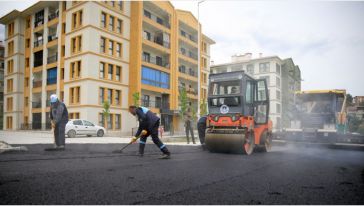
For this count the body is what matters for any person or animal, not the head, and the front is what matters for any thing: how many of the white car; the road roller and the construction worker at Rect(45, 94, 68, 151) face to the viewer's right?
1

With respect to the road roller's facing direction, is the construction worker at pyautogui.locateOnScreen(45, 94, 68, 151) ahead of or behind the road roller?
ahead

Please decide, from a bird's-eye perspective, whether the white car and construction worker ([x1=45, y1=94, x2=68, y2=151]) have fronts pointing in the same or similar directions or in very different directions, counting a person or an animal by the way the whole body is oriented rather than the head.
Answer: very different directions

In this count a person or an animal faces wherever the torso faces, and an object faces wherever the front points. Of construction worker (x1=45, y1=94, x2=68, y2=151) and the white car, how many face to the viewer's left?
1

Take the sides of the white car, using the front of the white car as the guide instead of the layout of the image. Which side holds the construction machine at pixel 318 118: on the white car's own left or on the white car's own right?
on the white car's own right

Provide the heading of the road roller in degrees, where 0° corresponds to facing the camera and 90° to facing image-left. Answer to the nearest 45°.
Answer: approximately 45°
